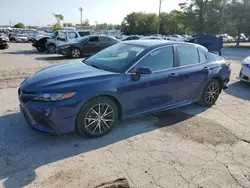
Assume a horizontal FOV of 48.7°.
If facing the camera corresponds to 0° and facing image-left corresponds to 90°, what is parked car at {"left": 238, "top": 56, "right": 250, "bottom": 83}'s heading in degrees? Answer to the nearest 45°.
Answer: approximately 45°

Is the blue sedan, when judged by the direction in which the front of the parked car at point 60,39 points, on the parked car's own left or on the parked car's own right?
on the parked car's own left

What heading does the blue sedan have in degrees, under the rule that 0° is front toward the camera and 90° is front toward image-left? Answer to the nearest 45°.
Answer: approximately 45°

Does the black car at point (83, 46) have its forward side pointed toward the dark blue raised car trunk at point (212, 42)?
no

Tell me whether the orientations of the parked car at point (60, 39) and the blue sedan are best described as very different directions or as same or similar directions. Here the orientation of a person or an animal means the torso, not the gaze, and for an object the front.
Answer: same or similar directions

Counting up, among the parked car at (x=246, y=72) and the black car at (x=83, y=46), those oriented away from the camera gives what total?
0

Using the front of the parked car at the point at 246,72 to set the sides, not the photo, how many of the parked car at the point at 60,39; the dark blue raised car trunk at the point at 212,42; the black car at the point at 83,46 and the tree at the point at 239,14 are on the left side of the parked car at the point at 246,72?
0

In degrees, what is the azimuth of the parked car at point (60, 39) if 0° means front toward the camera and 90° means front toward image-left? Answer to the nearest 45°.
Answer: approximately 45°

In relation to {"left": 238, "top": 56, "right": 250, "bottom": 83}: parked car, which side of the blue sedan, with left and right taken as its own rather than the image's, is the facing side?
back

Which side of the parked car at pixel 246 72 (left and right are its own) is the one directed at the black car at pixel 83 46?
right

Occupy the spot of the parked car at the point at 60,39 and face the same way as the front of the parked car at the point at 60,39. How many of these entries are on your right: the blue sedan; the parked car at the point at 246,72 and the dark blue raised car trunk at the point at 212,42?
0

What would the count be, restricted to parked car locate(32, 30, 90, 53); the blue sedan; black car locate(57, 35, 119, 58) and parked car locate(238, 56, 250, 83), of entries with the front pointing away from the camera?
0

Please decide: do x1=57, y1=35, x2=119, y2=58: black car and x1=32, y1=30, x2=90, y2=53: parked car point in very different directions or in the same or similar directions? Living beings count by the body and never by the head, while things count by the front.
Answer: same or similar directions

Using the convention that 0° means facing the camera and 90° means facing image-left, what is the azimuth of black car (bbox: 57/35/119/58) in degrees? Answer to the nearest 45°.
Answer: approximately 45°

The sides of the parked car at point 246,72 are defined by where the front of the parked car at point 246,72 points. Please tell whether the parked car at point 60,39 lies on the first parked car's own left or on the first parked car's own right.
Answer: on the first parked car's own right

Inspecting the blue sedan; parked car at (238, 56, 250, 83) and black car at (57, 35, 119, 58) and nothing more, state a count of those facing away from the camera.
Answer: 0

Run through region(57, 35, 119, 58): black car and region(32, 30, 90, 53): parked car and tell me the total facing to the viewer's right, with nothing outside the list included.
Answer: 0

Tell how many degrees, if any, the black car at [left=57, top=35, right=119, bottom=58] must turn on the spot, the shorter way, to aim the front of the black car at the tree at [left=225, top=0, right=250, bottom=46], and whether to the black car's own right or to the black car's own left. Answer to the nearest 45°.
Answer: approximately 180°

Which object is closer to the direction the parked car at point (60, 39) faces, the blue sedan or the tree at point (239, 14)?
the blue sedan

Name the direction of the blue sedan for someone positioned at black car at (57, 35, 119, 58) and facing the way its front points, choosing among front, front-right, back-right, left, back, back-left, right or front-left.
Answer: front-left
